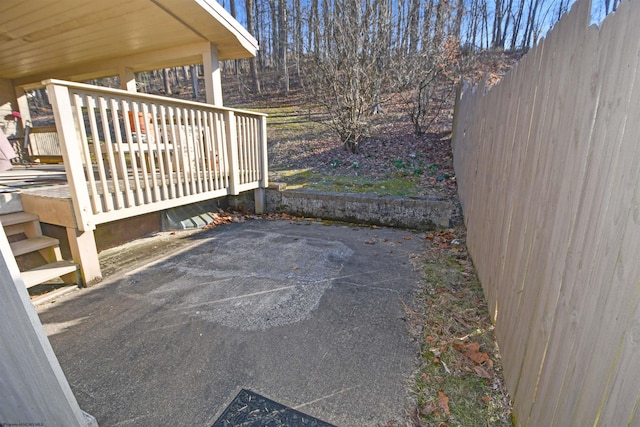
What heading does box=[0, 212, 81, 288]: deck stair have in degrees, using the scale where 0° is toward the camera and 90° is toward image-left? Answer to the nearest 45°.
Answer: approximately 315°

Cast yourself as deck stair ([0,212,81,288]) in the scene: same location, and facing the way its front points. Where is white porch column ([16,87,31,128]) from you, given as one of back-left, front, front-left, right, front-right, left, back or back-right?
back-left

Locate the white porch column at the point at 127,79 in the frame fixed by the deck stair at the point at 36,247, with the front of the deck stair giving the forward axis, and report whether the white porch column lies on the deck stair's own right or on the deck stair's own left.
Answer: on the deck stair's own left

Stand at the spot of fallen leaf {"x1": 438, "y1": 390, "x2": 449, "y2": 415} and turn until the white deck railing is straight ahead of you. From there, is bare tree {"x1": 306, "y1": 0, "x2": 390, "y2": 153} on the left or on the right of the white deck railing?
right

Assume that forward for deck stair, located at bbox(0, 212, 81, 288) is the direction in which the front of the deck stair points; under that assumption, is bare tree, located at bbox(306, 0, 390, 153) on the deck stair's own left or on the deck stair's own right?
on the deck stair's own left

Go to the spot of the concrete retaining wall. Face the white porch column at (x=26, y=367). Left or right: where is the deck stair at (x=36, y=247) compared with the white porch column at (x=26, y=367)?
right
